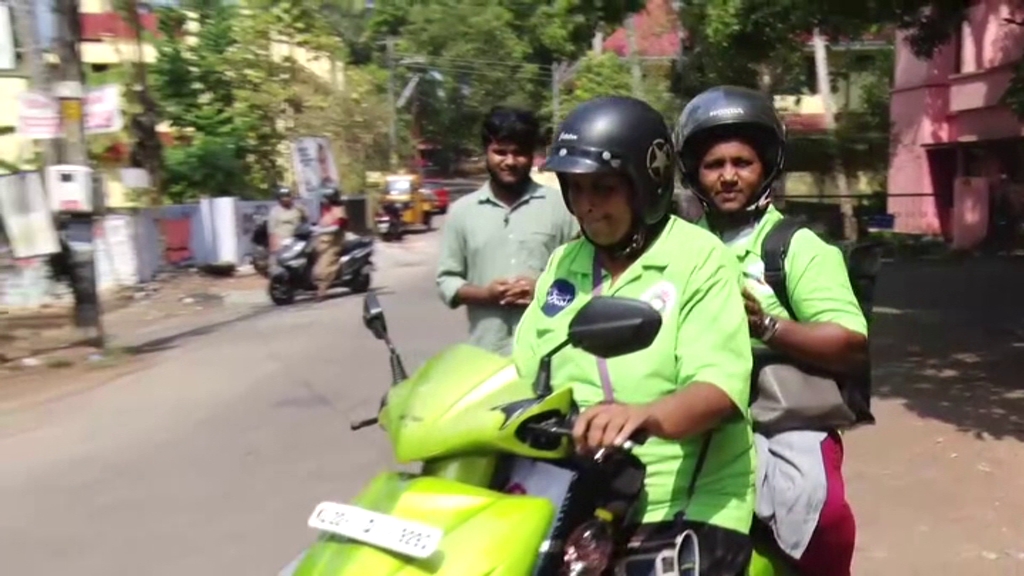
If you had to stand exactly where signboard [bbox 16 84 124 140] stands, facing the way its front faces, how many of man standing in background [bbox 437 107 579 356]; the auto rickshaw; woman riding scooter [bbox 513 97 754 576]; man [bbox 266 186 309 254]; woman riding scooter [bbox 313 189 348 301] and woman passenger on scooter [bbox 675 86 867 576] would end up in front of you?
3

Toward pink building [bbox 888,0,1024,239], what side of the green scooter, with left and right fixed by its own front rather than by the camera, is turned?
back

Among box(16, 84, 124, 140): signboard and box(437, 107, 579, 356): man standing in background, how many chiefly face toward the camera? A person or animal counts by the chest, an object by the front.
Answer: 2

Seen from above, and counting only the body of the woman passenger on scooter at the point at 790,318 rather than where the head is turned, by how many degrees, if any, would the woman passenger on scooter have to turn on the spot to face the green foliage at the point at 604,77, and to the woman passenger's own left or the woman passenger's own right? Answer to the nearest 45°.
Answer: approximately 135° to the woman passenger's own right

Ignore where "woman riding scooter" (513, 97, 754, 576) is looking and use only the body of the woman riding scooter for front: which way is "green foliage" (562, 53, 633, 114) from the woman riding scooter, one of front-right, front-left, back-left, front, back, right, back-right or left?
back-right

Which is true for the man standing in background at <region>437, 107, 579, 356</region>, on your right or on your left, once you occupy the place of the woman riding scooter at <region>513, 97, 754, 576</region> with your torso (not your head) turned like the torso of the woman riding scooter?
on your right

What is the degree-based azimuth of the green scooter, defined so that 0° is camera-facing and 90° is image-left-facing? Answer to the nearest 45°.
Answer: approximately 45°

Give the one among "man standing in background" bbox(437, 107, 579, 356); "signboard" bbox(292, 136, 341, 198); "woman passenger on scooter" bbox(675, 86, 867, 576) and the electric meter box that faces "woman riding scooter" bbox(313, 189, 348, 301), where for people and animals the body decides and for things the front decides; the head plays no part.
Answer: the signboard

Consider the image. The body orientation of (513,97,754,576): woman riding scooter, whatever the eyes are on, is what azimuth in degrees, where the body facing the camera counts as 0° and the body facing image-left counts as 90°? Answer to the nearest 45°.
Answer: approximately 45°
